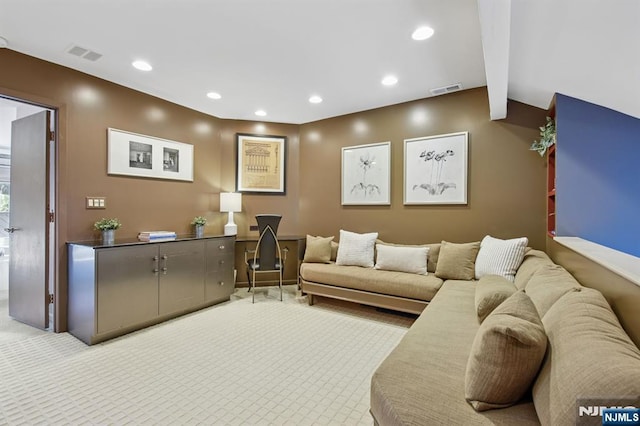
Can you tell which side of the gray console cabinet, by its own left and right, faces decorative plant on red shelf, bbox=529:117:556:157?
front

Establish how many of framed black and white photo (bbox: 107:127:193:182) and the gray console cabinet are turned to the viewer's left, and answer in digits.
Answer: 0

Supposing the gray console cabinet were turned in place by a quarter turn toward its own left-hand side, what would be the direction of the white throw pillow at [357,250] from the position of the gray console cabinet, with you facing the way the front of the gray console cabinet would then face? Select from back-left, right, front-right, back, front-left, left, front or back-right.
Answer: front-right

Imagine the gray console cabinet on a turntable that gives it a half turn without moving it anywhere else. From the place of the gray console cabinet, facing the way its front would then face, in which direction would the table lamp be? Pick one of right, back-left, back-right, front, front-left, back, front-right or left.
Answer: right

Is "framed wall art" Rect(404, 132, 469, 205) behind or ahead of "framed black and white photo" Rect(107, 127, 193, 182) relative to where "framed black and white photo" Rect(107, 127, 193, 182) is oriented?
ahead

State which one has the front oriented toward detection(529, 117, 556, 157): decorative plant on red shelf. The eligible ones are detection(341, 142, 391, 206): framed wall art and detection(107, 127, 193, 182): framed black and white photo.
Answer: the framed black and white photo

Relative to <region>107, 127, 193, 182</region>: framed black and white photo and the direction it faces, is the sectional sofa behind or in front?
in front

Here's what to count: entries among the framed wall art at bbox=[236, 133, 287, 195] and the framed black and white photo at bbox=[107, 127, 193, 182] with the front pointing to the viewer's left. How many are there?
0

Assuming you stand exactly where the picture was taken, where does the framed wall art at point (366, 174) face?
facing the viewer and to the left of the viewer

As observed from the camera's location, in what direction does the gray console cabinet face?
facing the viewer and to the right of the viewer

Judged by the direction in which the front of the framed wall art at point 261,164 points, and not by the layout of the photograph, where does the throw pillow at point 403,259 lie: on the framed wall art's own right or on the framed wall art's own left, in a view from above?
on the framed wall art's own left

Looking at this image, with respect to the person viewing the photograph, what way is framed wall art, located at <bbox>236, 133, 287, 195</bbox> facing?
facing the viewer

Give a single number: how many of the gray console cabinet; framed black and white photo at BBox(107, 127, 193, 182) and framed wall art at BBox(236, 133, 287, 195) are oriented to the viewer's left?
0

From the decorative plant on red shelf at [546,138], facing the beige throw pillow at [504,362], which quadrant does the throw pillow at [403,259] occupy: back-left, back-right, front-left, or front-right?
front-right
